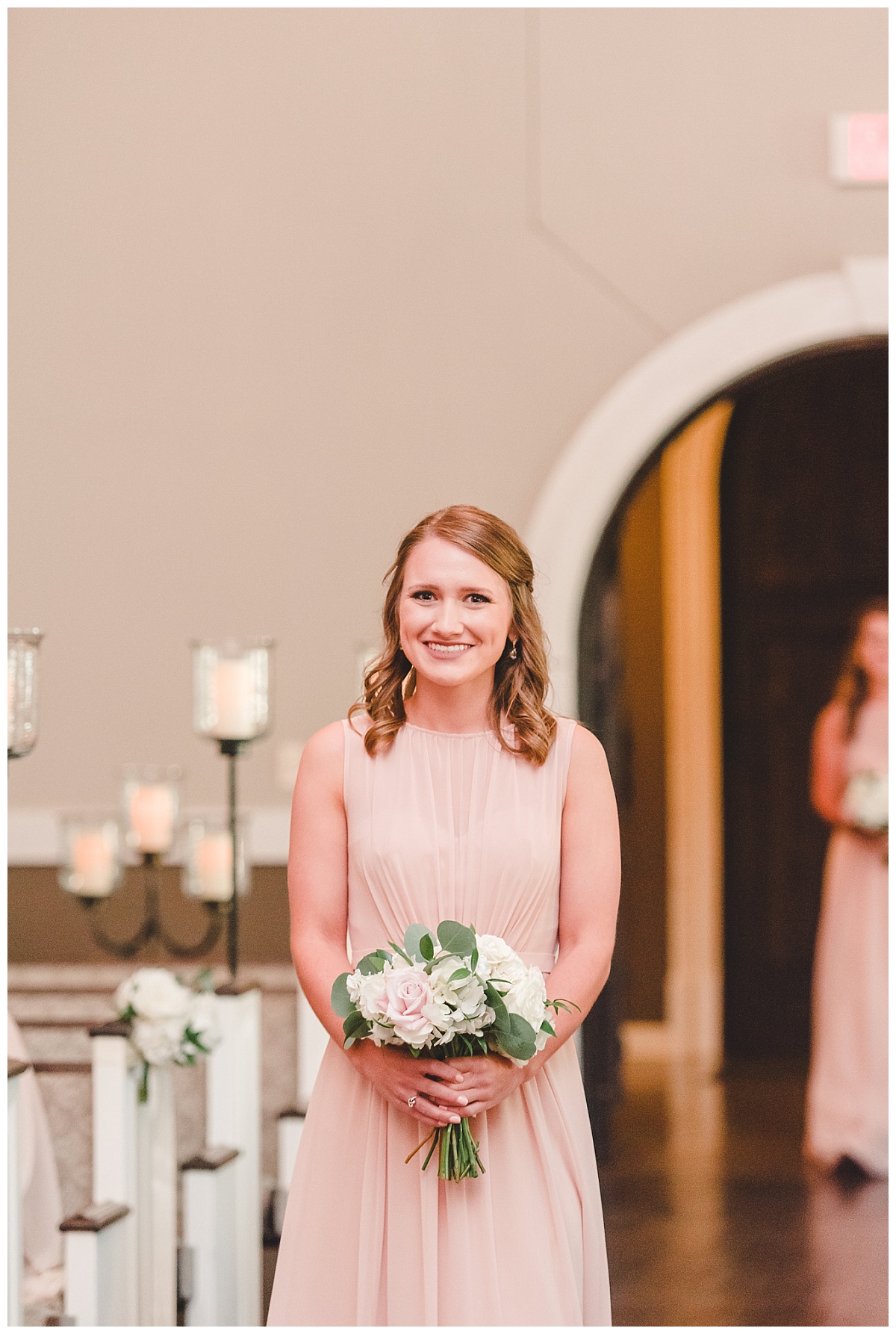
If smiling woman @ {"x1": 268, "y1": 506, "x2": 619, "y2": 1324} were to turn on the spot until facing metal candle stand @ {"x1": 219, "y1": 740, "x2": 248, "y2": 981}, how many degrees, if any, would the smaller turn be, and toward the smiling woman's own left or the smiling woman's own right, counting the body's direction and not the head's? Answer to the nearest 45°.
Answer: approximately 180°

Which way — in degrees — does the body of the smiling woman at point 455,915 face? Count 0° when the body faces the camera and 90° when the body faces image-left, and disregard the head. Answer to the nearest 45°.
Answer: approximately 0°

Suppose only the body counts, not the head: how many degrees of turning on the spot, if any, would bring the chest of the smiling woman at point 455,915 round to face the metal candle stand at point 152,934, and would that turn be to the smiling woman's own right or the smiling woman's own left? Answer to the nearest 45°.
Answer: approximately 180°

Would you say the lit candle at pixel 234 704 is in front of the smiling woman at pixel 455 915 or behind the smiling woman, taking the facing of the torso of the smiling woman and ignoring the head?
behind

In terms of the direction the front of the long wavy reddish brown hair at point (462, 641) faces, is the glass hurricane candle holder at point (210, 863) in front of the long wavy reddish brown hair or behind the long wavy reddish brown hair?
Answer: behind
